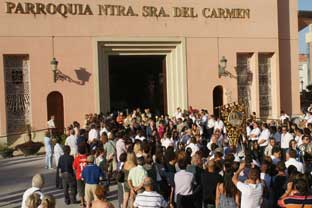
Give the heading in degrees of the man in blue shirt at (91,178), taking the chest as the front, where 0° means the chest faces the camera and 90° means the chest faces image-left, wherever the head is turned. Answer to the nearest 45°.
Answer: approximately 180°

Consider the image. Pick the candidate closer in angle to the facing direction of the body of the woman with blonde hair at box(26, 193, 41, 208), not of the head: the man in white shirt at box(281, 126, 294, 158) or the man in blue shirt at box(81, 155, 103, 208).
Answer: the man in blue shirt

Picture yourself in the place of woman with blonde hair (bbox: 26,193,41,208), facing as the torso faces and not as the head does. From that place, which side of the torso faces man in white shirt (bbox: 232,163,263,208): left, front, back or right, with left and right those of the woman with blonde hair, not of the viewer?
right

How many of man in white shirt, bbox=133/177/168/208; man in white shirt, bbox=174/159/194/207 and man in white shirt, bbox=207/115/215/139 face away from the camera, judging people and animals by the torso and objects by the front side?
2

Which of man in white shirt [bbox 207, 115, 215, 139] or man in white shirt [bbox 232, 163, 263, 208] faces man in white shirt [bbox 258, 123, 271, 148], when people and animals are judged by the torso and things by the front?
man in white shirt [bbox 232, 163, 263, 208]

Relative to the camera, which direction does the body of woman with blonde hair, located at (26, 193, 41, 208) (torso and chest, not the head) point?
away from the camera

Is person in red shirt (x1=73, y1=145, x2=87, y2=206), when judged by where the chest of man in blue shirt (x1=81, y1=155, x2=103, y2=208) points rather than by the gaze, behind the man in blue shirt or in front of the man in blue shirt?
in front

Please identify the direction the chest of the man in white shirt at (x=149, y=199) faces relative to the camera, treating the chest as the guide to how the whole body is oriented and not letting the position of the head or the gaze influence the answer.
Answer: away from the camera

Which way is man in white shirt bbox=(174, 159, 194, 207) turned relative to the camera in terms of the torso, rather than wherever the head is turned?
away from the camera

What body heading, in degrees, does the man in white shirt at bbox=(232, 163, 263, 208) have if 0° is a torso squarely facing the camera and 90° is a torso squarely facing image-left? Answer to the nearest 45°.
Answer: approximately 180°

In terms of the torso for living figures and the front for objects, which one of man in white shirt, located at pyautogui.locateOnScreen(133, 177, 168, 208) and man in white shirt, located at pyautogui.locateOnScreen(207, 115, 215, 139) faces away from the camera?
man in white shirt, located at pyautogui.locateOnScreen(133, 177, 168, 208)

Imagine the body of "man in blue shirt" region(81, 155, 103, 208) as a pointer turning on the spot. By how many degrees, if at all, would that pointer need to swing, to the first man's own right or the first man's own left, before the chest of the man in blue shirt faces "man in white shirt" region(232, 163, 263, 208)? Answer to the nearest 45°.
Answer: approximately 135° to the first man's own right
